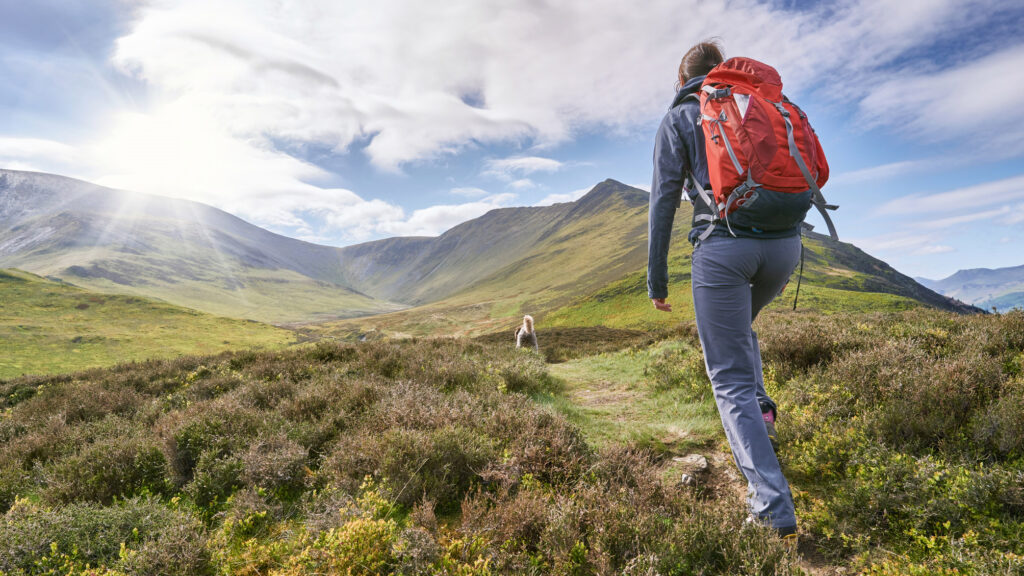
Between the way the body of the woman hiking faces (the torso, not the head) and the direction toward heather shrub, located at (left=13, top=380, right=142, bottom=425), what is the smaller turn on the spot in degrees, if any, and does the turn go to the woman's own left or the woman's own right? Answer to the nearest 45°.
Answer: approximately 45° to the woman's own left

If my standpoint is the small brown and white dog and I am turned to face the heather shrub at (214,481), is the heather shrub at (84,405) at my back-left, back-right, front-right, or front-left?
front-right

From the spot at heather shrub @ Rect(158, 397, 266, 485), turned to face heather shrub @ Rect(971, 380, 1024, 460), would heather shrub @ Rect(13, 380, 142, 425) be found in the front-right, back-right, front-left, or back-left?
back-left

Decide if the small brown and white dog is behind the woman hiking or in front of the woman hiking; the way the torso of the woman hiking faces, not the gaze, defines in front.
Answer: in front

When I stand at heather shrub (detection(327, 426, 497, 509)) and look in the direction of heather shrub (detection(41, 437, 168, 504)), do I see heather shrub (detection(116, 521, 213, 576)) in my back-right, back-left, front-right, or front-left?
front-left

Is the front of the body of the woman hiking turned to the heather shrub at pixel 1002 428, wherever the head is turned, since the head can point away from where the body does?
no

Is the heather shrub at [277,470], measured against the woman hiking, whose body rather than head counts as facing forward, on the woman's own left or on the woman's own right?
on the woman's own left

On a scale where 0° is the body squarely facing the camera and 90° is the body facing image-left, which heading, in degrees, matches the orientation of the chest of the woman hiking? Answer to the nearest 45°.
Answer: approximately 135°

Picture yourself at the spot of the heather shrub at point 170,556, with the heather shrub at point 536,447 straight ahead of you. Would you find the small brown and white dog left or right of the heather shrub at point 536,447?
left

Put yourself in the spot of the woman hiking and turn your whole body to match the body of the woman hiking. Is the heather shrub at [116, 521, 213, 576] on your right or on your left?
on your left

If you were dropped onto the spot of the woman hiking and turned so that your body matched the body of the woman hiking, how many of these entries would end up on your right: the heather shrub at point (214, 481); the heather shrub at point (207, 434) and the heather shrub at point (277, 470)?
0

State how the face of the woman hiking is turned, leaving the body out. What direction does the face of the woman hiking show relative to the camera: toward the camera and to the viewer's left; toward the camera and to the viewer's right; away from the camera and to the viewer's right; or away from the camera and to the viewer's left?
away from the camera and to the viewer's left
